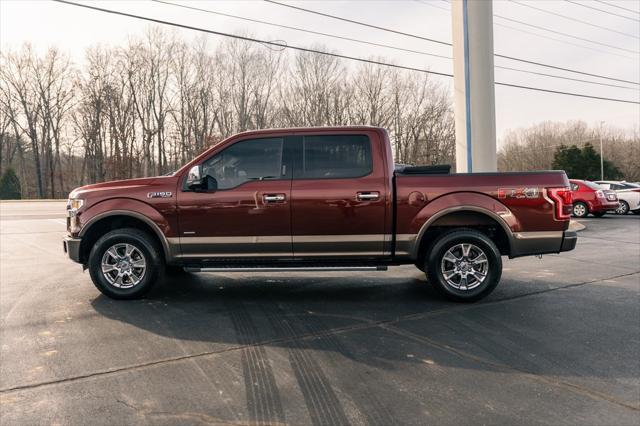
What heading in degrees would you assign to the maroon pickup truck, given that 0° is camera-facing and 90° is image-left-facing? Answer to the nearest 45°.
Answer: approximately 90°

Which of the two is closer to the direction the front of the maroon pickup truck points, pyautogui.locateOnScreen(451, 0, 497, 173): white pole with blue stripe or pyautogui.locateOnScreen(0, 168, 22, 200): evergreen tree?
the evergreen tree

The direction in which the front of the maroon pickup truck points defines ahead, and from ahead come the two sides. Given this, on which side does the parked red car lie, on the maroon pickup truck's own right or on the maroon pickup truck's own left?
on the maroon pickup truck's own right

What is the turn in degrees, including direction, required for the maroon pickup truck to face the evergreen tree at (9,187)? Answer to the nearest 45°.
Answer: approximately 45° to its right
